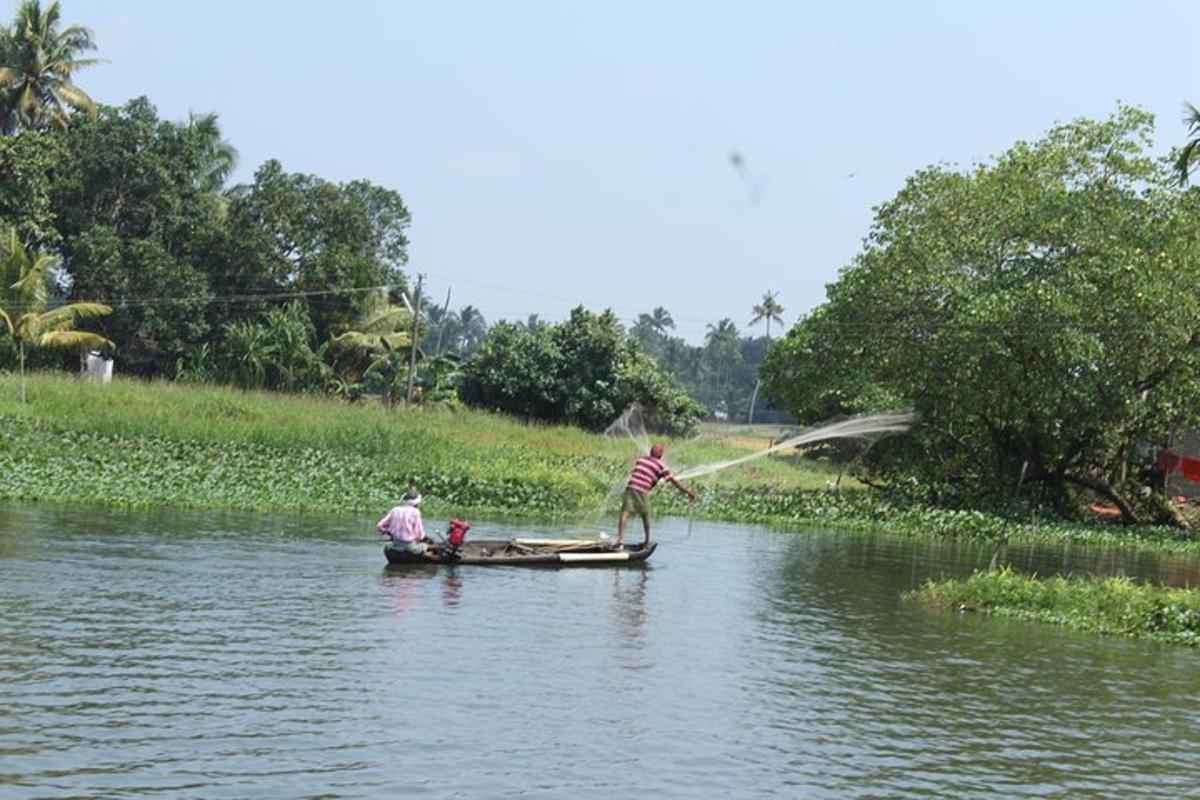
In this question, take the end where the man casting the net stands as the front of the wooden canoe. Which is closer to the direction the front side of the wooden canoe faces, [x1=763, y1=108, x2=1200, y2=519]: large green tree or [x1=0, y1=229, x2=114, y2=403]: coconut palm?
the large green tree

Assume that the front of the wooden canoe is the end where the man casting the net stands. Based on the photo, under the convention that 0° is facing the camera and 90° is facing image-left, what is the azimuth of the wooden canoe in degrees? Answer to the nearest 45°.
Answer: approximately 270°
